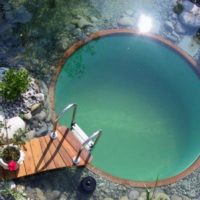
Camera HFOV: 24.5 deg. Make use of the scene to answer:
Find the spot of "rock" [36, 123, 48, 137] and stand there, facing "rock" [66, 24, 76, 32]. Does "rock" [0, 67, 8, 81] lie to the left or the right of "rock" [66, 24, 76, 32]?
left

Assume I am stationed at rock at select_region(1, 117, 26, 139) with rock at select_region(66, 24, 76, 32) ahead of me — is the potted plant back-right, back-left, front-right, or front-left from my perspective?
back-right

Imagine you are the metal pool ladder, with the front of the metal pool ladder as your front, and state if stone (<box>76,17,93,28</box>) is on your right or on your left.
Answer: on your left

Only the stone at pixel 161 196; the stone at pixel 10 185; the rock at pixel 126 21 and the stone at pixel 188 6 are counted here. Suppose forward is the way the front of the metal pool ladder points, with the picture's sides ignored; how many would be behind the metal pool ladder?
1

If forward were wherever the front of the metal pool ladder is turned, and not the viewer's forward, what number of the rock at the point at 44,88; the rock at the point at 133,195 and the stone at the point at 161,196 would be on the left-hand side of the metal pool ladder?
1

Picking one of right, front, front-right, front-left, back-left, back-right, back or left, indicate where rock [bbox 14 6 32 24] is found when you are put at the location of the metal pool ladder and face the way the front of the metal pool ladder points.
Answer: left

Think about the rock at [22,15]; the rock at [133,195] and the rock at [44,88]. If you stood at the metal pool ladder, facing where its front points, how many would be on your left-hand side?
2

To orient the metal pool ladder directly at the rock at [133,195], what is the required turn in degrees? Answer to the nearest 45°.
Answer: approximately 90° to its right

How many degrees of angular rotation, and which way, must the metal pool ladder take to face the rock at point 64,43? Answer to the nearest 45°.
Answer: approximately 90° to its left

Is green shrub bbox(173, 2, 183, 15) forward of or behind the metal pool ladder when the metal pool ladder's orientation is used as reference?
forward

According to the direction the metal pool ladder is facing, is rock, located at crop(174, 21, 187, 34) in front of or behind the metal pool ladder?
in front

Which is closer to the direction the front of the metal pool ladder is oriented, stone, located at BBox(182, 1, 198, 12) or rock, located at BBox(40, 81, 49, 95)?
the stone

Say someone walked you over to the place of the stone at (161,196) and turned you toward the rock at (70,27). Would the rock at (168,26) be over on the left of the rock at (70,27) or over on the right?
right

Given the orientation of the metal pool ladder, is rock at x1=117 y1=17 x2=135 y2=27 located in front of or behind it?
in front

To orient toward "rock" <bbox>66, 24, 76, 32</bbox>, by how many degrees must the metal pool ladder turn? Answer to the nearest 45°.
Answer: approximately 45° to its left

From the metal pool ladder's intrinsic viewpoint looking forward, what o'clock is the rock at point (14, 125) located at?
The rock is roughly at 7 o'clock from the metal pool ladder.

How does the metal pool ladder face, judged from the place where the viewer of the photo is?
facing away from the viewer and to the right of the viewer

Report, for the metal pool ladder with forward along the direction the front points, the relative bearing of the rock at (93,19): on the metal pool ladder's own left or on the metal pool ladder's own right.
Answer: on the metal pool ladder's own left

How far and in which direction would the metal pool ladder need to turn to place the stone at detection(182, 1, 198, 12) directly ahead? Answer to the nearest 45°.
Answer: approximately 45° to its left
